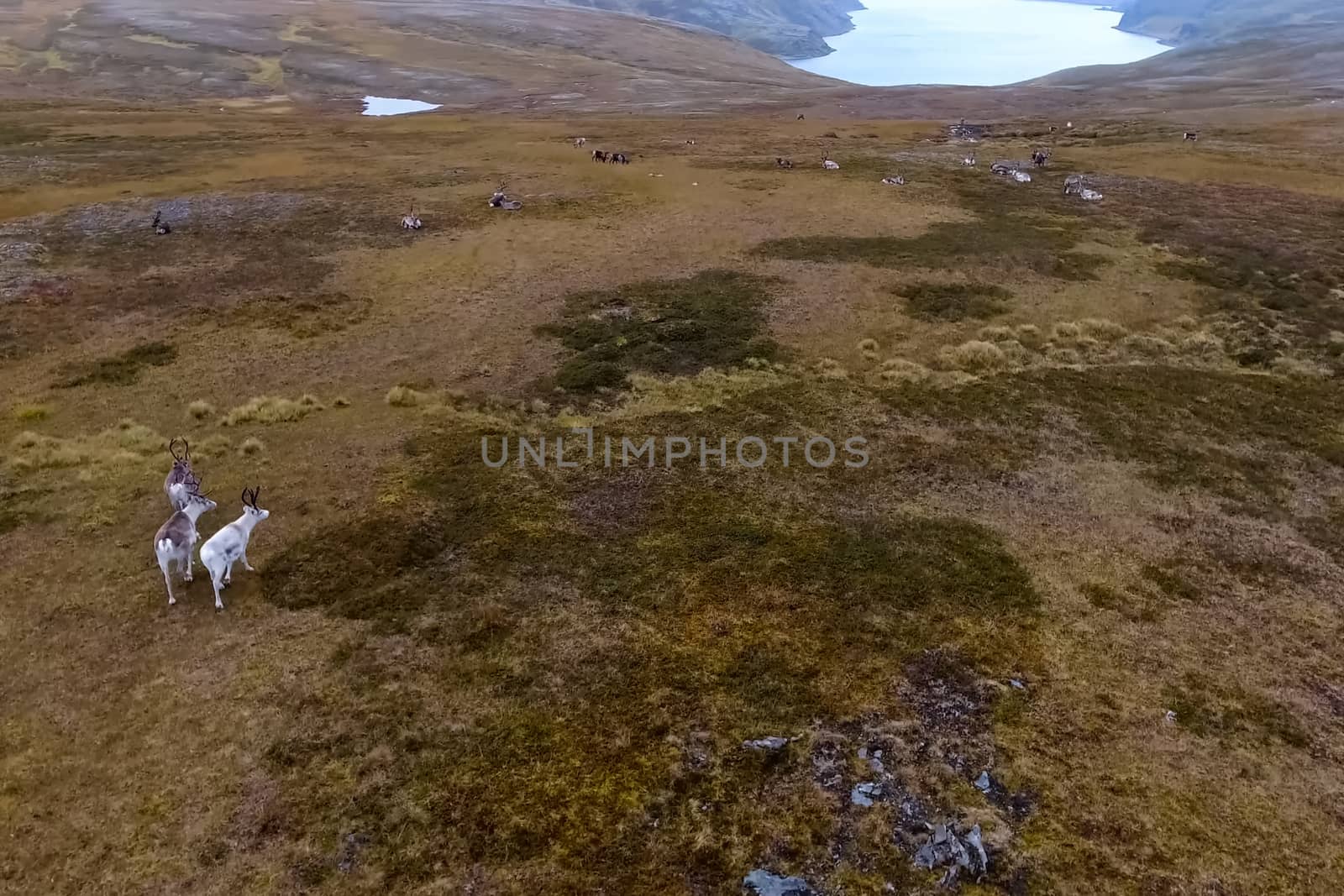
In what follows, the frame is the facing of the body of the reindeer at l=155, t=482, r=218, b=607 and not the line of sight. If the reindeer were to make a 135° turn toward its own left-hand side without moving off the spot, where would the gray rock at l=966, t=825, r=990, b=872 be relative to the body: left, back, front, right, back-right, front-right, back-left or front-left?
back-left

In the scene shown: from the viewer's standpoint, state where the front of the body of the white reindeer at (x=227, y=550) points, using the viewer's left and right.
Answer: facing away from the viewer and to the right of the viewer

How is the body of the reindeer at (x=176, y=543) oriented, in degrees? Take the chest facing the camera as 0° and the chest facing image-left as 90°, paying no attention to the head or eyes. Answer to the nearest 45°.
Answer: approximately 225°

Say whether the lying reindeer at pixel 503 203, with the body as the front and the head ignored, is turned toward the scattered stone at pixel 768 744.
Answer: no

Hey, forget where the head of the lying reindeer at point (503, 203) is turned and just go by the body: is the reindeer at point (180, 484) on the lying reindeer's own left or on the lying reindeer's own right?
on the lying reindeer's own left

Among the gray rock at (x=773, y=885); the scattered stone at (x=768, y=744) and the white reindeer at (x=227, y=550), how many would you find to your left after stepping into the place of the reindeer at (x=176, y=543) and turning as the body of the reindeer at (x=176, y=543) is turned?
0

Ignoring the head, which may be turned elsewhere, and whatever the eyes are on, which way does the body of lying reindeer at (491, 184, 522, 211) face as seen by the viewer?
to the viewer's left

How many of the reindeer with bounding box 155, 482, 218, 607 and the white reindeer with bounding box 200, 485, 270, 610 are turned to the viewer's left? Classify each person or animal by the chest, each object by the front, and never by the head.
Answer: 0

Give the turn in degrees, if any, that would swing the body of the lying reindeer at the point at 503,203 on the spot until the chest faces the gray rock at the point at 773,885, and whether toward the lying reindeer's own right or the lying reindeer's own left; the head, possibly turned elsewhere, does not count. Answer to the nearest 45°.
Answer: approximately 90° to the lying reindeer's own left

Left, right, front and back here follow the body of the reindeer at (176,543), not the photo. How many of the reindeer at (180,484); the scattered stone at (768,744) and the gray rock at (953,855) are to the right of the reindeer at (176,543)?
2

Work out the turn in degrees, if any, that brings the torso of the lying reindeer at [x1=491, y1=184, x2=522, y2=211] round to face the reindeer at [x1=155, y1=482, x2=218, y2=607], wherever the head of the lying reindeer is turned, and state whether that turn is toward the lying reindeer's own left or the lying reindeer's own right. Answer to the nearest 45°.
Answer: approximately 90° to the lying reindeer's own left

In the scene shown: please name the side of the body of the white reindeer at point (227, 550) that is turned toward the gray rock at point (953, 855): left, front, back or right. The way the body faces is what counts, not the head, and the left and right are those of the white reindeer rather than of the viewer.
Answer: right

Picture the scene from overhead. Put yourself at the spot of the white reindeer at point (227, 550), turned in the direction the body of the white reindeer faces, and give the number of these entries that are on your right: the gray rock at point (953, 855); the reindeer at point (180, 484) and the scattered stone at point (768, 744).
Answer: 2

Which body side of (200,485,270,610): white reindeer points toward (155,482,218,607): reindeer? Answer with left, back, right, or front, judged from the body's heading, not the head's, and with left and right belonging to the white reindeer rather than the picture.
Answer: left

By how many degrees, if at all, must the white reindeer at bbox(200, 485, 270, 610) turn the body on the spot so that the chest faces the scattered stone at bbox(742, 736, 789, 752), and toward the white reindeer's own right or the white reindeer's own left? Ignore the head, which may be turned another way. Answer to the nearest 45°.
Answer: approximately 90° to the white reindeer's own right

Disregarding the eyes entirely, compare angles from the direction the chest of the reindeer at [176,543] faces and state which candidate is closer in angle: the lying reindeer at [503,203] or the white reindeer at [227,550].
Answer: the lying reindeer

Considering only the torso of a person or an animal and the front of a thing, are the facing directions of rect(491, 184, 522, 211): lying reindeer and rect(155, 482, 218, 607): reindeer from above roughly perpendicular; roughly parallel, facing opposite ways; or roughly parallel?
roughly perpendicular

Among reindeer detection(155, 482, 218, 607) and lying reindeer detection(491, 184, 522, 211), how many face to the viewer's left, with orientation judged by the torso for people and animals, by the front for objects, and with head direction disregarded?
1

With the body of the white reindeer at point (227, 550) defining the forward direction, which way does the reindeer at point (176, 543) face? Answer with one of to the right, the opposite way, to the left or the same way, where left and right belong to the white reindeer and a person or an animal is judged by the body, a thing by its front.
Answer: the same way
